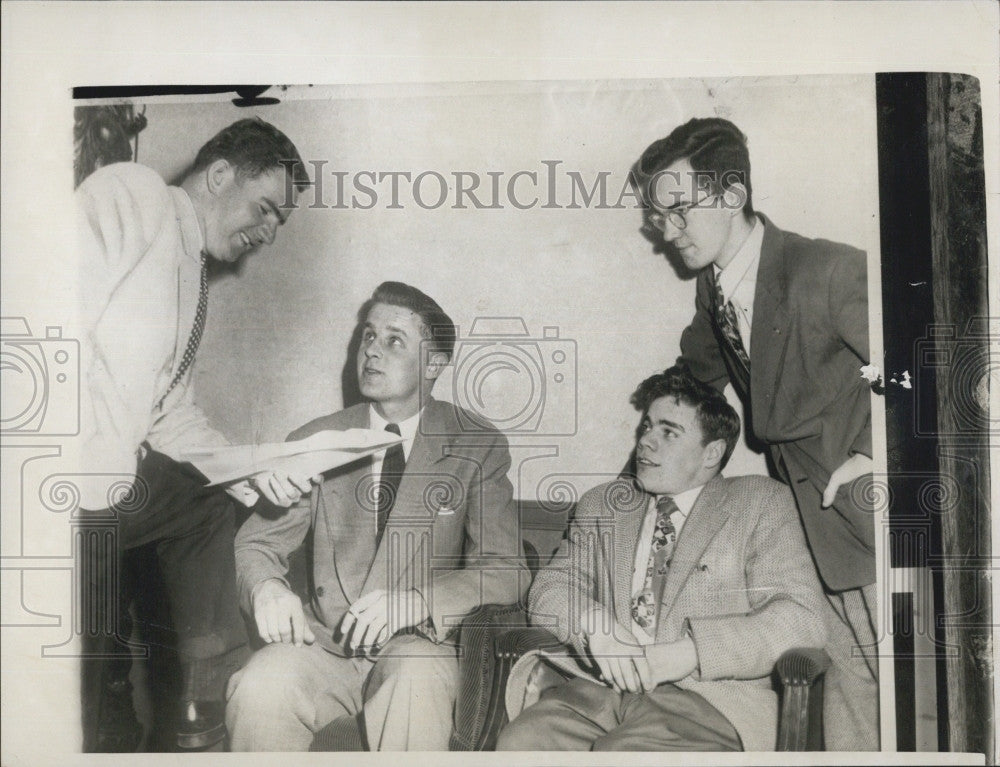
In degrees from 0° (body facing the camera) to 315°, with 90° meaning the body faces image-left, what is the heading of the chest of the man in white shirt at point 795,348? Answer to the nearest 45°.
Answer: approximately 45°

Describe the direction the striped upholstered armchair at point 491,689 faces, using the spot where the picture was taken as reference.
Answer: facing the viewer

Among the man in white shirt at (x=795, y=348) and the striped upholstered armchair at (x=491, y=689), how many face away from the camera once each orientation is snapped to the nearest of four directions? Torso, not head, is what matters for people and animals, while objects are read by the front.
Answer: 0

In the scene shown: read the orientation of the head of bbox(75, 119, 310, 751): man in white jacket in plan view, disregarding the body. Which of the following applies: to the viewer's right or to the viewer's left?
to the viewer's right

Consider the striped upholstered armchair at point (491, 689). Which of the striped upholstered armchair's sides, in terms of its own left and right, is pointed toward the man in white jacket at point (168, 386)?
right

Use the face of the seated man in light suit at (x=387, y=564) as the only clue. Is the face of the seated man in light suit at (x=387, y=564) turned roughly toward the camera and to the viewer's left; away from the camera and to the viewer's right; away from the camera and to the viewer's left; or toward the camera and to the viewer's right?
toward the camera and to the viewer's left
